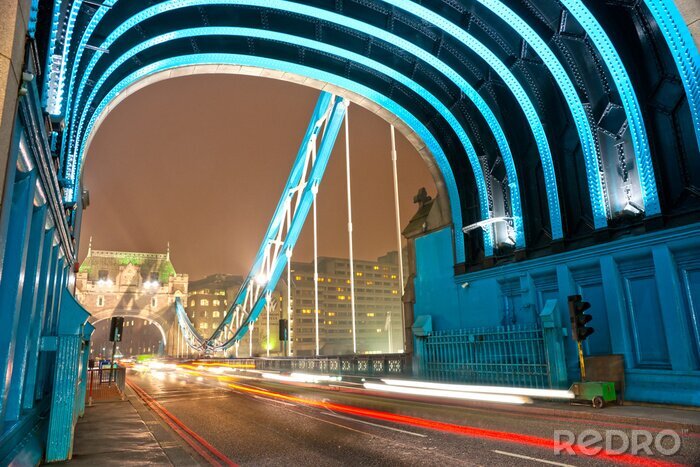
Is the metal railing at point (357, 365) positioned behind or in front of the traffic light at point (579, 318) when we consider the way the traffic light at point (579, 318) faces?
behind
